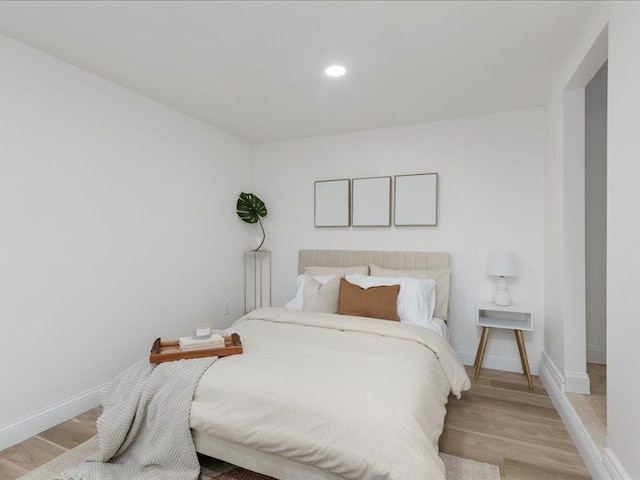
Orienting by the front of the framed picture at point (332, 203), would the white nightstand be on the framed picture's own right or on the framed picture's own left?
on the framed picture's own left

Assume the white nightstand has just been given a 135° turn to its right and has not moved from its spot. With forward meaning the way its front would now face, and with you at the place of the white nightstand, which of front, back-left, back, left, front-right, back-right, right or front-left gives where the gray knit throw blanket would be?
left

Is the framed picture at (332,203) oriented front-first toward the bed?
yes

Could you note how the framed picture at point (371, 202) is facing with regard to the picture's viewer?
facing the viewer

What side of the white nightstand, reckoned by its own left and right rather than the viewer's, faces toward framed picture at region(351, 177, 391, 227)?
right

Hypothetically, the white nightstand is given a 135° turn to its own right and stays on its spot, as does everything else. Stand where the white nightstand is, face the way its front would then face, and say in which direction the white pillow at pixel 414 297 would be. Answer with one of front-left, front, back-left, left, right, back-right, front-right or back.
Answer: left

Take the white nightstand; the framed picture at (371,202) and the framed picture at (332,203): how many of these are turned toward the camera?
3

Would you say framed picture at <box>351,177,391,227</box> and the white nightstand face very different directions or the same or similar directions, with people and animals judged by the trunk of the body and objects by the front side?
same or similar directions

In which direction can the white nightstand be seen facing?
toward the camera

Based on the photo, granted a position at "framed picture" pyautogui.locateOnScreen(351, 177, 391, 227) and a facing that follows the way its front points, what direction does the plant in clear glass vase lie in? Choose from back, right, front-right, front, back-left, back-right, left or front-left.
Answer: right

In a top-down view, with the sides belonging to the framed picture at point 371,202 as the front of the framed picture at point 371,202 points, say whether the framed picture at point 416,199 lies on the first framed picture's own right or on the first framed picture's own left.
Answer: on the first framed picture's own left

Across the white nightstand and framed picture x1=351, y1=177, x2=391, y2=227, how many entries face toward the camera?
2

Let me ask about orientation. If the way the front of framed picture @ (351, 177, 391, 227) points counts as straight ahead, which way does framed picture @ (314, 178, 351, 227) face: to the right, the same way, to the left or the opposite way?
the same way

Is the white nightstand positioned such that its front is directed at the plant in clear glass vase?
no

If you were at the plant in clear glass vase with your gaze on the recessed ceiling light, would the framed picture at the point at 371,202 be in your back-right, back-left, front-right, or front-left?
front-left

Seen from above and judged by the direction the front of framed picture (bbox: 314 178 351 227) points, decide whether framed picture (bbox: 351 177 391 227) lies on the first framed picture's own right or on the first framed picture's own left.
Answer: on the first framed picture's own left

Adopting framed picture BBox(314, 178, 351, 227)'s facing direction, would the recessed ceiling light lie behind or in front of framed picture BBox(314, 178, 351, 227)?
in front
